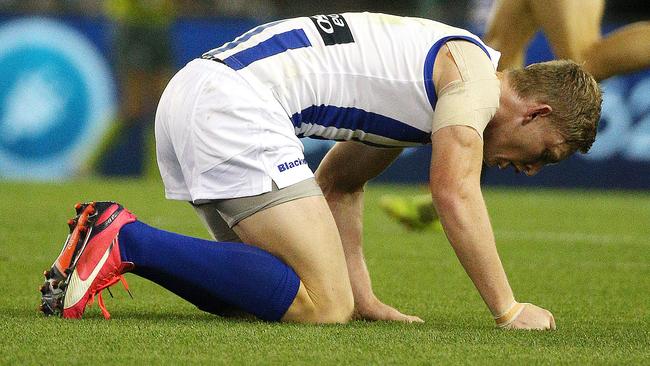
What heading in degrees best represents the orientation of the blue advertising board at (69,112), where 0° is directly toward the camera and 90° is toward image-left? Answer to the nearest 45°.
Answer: approximately 0°
